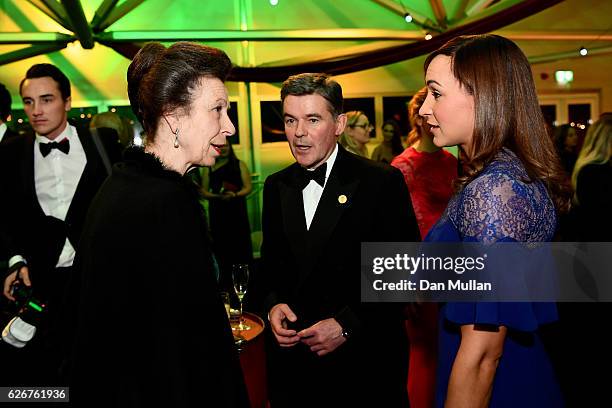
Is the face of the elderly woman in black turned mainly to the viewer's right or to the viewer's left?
to the viewer's right

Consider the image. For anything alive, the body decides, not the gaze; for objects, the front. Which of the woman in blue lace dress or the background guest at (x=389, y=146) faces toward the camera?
the background guest

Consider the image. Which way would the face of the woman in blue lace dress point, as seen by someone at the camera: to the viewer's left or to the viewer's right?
to the viewer's left

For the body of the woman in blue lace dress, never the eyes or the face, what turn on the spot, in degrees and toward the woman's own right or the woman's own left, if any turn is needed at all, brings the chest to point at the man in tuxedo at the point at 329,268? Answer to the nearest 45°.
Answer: approximately 45° to the woman's own right

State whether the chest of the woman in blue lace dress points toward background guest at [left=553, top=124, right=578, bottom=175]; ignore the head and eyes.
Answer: no

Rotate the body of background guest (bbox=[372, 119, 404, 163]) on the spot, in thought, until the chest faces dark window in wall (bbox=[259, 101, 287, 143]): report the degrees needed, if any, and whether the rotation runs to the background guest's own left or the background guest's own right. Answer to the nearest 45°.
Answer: approximately 135° to the background guest's own right

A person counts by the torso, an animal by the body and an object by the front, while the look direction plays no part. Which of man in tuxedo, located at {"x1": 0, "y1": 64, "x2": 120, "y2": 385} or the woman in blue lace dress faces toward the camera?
the man in tuxedo

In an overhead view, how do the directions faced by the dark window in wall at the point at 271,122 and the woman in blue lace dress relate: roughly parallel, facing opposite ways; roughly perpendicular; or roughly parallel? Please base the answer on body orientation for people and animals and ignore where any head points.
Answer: roughly perpendicular

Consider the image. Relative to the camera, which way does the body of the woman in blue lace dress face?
to the viewer's left

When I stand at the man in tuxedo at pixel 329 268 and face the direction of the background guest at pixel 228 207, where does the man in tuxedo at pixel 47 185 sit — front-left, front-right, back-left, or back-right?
front-left

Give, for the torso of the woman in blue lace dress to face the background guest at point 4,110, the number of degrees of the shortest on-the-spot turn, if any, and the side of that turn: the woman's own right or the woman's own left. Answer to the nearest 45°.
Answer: approximately 45° to the woman's own right

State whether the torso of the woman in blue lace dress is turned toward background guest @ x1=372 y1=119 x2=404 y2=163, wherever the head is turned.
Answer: no

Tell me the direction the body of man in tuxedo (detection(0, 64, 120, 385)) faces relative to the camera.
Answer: toward the camera
